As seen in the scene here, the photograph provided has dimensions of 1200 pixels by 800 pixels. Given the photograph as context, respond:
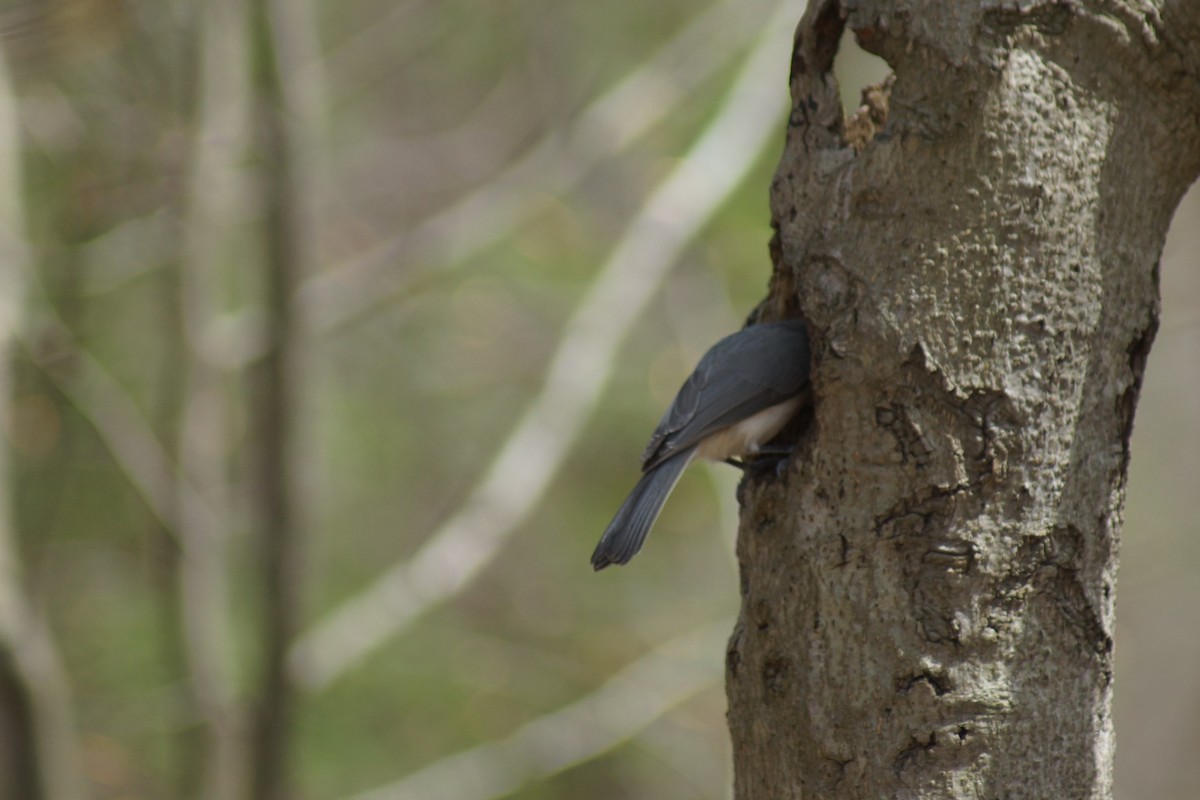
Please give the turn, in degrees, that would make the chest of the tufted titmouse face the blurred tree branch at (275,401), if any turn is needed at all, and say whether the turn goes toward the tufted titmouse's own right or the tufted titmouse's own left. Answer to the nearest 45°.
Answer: approximately 135° to the tufted titmouse's own left

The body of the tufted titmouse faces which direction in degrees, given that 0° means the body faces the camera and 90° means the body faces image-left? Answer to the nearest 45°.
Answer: approximately 270°

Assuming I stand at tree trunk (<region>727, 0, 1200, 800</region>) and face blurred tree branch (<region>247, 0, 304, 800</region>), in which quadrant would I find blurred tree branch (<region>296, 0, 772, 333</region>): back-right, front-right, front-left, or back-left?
front-right

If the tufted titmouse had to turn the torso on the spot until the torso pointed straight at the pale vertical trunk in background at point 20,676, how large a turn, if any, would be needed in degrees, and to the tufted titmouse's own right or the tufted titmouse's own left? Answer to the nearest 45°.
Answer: approximately 135° to the tufted titmouse's own left

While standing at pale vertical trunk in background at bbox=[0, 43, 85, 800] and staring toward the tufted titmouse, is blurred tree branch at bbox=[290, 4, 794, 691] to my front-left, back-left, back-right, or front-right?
front-left
